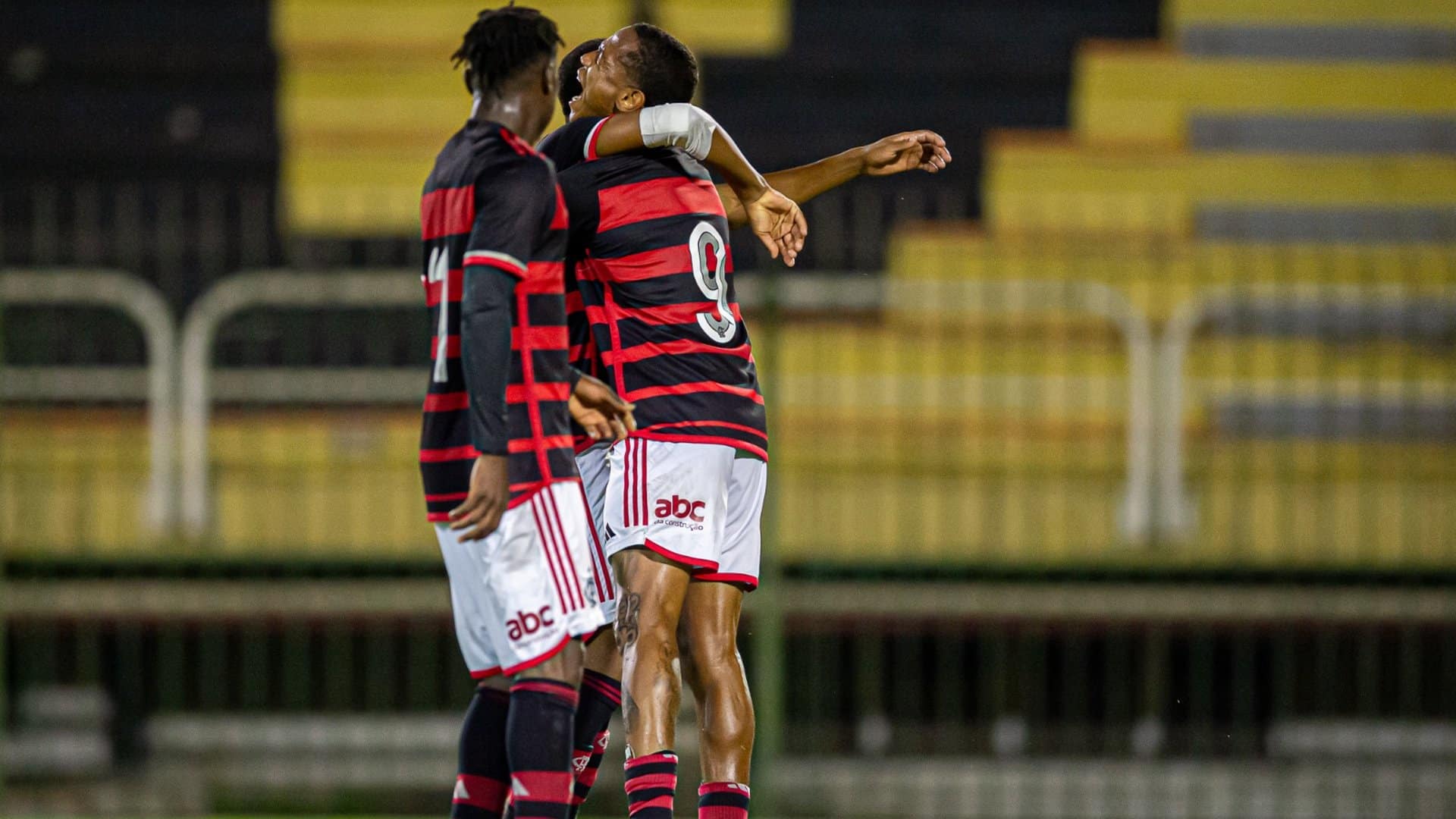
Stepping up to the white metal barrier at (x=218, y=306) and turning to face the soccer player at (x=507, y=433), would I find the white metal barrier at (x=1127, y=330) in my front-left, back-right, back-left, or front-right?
front-left

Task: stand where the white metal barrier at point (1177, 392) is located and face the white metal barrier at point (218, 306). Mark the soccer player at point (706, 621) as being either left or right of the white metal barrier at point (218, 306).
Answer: left

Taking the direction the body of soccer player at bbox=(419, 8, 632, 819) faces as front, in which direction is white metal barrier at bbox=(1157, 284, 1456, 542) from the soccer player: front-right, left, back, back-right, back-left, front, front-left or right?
front

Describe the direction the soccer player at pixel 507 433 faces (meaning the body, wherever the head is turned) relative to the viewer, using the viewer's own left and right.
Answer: facing away from the viewer and to the right of the viewer

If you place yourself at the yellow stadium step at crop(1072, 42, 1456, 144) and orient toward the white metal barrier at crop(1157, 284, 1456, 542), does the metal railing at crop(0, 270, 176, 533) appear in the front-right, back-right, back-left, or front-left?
front-right

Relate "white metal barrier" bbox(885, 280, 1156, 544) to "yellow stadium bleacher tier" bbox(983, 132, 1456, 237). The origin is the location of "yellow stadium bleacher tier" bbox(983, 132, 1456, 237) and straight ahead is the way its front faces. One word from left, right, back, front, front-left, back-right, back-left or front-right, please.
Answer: front

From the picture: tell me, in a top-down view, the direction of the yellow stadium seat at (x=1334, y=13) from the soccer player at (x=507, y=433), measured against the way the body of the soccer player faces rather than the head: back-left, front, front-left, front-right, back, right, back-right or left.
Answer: front

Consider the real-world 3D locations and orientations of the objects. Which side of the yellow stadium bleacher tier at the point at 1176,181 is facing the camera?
front

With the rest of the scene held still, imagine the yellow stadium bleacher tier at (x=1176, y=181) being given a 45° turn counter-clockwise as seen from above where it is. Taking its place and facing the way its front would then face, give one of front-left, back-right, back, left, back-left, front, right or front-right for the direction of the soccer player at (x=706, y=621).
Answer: front-right

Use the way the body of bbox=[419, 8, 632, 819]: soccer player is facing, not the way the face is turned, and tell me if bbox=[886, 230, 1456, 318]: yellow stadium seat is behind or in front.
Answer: in front

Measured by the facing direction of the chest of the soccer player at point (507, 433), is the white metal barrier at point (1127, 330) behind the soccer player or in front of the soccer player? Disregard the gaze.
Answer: in front

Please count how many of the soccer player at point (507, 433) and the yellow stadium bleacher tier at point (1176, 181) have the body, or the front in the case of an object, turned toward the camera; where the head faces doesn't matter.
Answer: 1

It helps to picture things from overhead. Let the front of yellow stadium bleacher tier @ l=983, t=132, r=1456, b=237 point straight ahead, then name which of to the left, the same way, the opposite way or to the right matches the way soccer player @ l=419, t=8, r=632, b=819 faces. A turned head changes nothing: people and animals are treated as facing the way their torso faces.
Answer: the opposite way

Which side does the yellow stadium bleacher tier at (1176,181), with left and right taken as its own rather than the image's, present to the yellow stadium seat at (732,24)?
right

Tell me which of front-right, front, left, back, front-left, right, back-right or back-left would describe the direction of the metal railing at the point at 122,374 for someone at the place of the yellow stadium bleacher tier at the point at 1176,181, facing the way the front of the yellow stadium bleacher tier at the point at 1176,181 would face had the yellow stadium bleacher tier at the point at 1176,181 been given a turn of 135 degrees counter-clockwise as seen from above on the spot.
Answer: back

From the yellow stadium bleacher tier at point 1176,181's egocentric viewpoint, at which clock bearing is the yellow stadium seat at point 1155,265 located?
the yellow stadium seat at point 1155,265 is roughly at 12 o'clock from the yellow stadium bleacher tier at point 1176,181.

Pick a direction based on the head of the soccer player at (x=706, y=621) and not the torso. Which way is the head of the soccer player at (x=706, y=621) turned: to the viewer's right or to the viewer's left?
to the viewer's left

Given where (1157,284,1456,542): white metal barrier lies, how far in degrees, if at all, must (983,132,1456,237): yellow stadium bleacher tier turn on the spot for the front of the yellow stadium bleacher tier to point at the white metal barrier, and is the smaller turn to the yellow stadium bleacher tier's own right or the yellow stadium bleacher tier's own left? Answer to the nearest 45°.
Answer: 0° — it already faces it
